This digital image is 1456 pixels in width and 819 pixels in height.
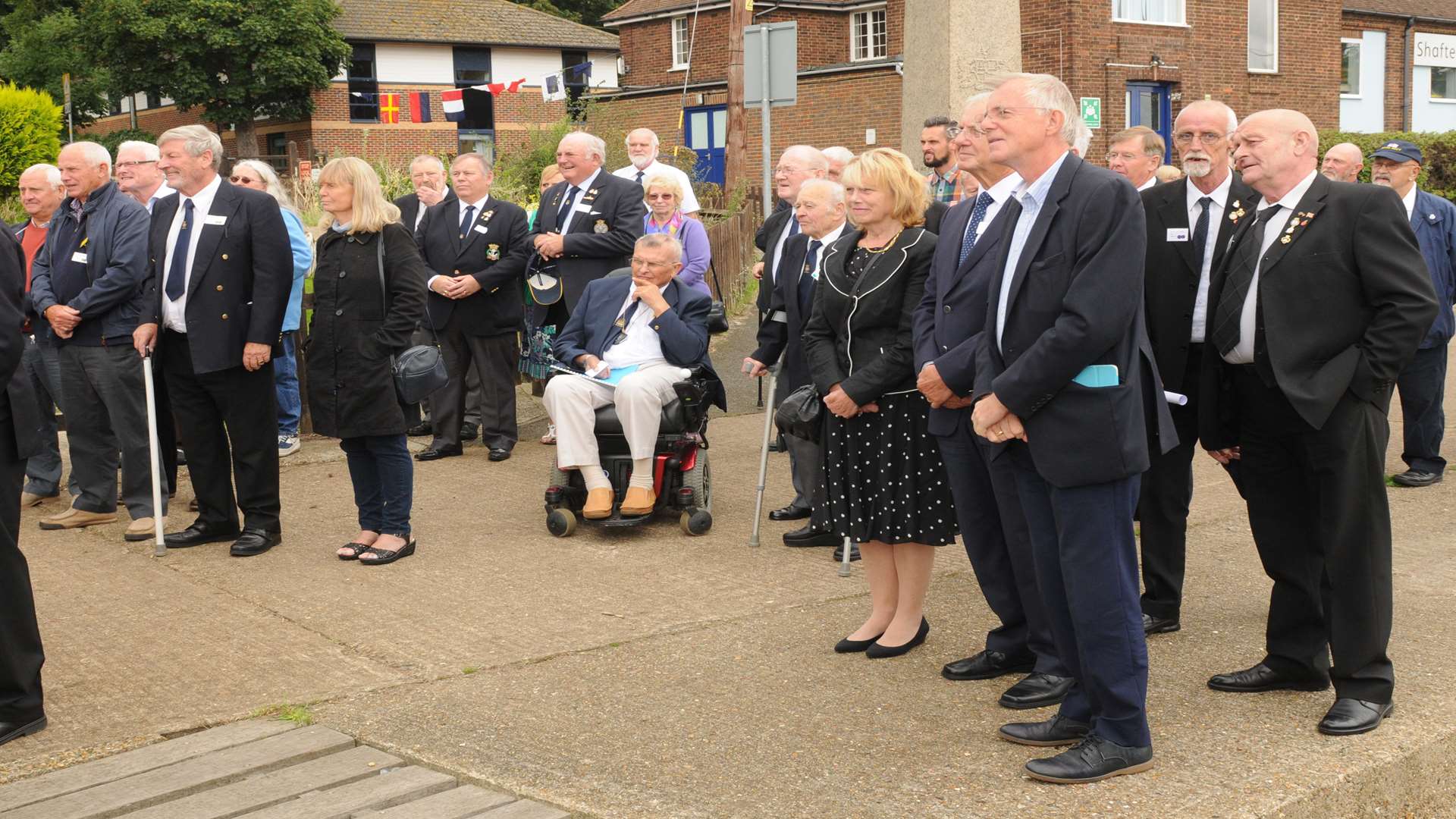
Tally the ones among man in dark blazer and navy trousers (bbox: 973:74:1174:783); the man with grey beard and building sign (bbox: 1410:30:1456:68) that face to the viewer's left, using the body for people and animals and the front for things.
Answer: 1

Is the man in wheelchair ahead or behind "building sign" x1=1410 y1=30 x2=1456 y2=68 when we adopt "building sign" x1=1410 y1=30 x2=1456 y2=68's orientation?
ahead

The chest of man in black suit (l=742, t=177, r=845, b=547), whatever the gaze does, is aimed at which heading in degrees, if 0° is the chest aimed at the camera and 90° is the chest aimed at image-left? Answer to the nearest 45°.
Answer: approximately 45°

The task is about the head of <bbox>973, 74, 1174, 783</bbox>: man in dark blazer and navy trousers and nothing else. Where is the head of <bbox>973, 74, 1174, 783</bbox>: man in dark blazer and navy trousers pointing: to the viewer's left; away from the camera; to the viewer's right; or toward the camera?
to the viewer's left

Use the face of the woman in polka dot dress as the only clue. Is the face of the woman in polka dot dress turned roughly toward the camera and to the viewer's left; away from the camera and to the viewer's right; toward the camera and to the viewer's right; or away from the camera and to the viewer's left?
toward the camera and to the viewer's left

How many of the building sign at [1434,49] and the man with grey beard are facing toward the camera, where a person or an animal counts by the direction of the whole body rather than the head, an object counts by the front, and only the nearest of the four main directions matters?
2

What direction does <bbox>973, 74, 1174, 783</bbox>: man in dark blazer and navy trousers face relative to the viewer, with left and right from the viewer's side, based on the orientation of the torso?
facing to the left of the viewer

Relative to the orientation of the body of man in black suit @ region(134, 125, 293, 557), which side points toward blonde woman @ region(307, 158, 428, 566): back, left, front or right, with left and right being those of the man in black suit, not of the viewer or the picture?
left

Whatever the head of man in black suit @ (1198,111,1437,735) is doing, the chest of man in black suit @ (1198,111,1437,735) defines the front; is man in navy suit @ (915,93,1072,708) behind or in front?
in front
